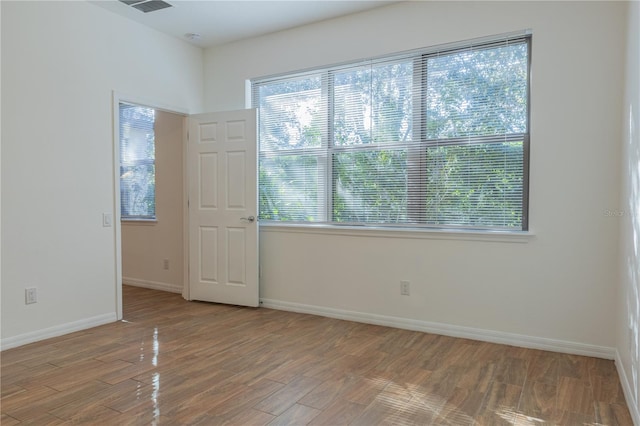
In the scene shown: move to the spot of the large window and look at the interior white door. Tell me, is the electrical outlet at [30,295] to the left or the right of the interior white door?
left

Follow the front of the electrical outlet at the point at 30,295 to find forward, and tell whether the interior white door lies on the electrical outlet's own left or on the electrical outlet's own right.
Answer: on the electrical outlet's own left

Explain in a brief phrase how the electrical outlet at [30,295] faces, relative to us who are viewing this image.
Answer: facing the viewer and to the right of the viewer

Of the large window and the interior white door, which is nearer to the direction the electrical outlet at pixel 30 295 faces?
the large window

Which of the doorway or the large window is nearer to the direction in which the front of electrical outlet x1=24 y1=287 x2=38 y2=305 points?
the large window

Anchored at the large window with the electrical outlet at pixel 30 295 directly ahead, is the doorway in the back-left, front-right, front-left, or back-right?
front-right

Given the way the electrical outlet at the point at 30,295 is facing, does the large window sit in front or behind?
in front

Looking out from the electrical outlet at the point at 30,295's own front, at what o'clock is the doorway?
The doorway is roughly at 9 o'clock from the electrical outlet.
